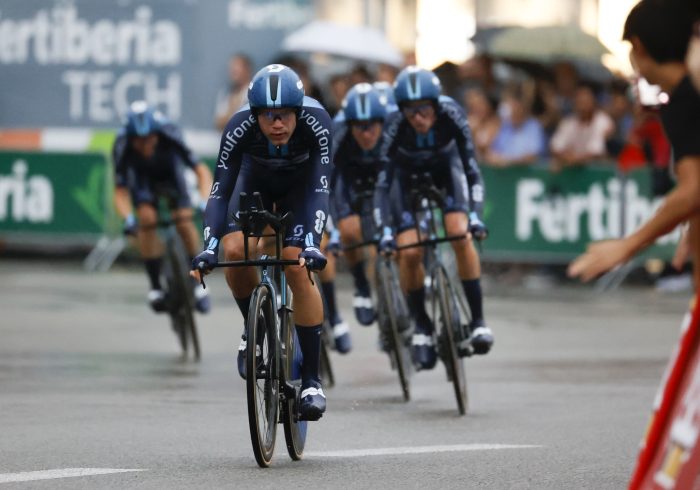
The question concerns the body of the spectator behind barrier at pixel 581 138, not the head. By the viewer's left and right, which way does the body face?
facing the viewer

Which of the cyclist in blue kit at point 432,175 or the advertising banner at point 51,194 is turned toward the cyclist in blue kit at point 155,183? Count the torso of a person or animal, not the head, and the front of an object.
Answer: the advertising banner

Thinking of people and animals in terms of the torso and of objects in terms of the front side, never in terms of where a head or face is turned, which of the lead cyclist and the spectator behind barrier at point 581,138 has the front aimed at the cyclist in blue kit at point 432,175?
the spectator behind barrier

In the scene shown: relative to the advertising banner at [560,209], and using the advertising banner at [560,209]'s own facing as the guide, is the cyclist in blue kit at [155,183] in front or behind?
in front

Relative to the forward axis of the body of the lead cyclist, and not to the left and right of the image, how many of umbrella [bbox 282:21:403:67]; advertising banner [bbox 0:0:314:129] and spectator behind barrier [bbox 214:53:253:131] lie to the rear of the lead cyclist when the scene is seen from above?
3

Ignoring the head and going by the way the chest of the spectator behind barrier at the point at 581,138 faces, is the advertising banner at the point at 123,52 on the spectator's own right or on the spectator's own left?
on the spectator's own right

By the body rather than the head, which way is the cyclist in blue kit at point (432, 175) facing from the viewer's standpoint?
toward the camera

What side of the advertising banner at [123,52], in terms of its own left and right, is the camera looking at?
front
